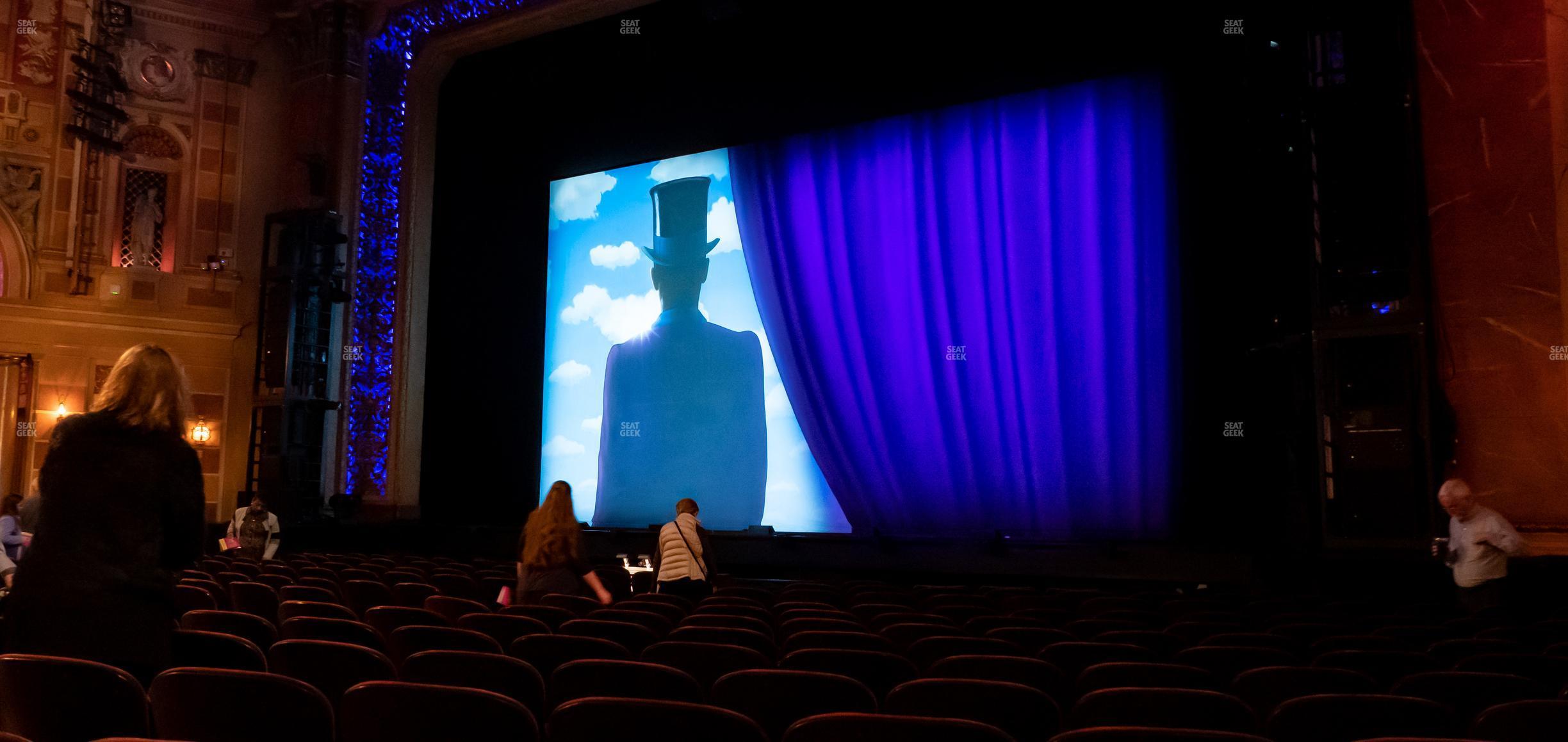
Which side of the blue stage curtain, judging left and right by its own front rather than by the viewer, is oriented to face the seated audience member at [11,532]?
front

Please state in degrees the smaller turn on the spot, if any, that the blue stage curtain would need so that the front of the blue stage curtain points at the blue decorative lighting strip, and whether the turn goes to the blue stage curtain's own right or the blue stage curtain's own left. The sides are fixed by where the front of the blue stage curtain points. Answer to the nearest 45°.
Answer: approximately 45° to the blue stage curtain's own right

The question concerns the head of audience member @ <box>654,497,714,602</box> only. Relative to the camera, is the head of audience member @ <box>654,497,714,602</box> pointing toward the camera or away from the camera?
away from the camera

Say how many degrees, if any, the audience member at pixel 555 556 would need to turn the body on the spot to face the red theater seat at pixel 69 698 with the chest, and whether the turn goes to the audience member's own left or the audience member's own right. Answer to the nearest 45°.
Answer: approximately 180°

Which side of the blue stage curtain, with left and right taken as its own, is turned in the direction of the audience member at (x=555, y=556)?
front

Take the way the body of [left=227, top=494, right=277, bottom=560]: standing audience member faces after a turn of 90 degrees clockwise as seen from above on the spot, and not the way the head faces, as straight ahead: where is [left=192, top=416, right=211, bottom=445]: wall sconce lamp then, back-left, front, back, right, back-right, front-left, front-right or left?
right

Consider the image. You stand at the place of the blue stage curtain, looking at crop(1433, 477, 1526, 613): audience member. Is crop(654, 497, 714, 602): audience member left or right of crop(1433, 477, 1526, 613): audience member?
right

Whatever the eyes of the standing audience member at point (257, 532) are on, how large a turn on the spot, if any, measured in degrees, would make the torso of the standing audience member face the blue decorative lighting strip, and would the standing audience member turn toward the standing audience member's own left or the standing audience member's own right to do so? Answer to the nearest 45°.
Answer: approximately 180°

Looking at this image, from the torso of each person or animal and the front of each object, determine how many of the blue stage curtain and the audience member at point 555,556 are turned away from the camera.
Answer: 1

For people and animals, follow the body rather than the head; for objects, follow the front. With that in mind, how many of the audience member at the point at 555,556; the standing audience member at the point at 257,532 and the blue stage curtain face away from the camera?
1

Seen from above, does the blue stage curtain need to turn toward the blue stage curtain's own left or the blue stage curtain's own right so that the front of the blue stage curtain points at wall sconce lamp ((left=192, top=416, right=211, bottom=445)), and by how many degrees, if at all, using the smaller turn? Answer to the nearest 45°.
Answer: approximately 45° to the blue stage curtain's own right

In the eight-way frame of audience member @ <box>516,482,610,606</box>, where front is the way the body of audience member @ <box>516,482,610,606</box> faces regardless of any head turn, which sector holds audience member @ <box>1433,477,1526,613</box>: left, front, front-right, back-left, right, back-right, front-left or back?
right

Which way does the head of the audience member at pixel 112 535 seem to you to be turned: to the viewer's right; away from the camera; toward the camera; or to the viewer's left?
away from the camera

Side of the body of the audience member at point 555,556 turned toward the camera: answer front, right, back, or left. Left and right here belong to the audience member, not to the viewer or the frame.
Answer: back

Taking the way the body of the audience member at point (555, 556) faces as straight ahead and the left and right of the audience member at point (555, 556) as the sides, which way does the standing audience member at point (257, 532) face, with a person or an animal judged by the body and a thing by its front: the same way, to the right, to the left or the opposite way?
the opposite way

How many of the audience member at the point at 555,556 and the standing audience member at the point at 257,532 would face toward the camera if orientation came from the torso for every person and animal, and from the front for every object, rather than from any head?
1
